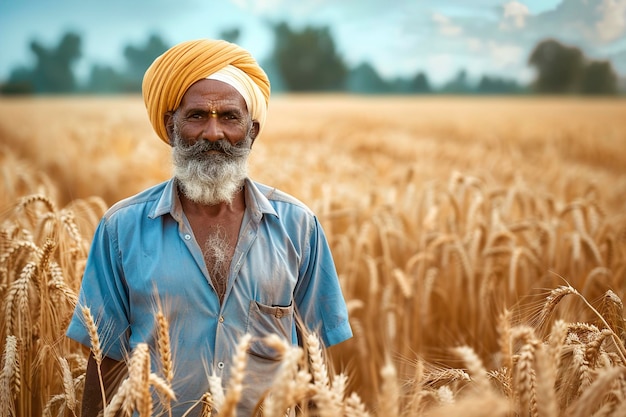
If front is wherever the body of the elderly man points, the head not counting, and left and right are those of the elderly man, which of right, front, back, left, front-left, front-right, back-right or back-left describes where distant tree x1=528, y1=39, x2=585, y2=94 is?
back-left

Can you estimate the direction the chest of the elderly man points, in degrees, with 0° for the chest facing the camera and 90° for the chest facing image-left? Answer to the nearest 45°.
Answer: approximately 0°

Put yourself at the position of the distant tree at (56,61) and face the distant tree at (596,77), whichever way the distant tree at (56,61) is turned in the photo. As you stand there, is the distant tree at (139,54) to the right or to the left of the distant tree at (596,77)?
left

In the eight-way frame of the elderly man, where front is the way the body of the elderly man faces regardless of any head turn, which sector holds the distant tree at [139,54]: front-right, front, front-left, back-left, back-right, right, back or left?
back

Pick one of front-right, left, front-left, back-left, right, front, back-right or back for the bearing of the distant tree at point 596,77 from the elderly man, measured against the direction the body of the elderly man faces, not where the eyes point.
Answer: back-left

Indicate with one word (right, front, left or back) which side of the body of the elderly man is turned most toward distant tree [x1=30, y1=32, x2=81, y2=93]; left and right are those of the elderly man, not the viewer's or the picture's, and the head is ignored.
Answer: back
